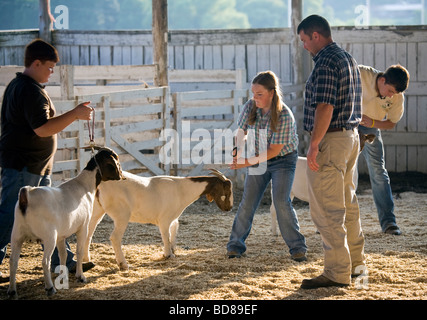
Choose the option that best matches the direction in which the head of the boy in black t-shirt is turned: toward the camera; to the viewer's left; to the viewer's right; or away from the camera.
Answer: to the viewer's right

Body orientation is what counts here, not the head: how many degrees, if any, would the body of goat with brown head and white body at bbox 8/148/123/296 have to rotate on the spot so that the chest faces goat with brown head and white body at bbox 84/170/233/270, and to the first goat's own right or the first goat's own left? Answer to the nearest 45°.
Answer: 0° — it already faces it

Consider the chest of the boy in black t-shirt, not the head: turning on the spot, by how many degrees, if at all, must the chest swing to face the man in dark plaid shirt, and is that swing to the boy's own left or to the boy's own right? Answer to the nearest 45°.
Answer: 0° — they already face them

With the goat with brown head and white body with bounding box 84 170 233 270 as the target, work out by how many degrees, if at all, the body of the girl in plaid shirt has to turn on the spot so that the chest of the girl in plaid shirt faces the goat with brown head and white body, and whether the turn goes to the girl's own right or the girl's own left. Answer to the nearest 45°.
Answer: approximately 45° to the girl's own right

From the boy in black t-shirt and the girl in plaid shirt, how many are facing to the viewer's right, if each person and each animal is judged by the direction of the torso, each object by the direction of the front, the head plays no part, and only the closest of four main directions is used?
1

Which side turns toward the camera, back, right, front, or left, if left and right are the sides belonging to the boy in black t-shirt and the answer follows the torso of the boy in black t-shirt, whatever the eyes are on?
right

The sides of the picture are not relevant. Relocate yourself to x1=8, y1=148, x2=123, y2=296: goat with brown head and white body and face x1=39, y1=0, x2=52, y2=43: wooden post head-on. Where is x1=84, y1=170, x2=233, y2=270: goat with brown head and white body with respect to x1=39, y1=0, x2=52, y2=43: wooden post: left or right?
right

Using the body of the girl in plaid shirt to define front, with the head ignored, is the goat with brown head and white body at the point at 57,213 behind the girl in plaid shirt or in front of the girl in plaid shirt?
in front

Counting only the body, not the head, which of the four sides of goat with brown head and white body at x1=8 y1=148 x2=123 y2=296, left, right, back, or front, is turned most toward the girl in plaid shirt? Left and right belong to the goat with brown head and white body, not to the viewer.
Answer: front

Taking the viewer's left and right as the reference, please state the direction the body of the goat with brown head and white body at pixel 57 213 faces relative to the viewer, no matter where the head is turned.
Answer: facing away from the viewer and to the right of the viewer

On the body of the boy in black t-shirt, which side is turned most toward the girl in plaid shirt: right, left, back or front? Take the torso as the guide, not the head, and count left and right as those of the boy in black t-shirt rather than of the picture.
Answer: front

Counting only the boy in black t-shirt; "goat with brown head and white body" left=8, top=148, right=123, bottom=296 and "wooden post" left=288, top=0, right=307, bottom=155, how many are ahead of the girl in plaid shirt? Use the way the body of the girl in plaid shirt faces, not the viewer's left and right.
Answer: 2

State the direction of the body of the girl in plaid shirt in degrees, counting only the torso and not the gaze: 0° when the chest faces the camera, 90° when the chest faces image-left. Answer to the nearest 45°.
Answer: approximately 45°

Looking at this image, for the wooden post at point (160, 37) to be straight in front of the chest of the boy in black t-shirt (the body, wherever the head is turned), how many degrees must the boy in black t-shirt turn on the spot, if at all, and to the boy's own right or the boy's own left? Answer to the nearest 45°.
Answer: approximately 90° to the boy's own left

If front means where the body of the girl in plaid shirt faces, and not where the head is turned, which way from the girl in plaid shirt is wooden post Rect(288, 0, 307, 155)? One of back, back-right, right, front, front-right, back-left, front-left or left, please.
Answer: back-right

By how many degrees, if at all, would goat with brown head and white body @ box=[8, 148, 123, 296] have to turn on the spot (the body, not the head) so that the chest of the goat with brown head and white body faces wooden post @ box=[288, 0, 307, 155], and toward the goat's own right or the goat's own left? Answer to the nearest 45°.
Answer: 0° — it already faces it

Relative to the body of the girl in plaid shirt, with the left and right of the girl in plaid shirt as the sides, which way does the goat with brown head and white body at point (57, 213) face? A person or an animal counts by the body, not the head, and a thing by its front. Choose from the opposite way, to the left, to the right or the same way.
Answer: the opposite way
